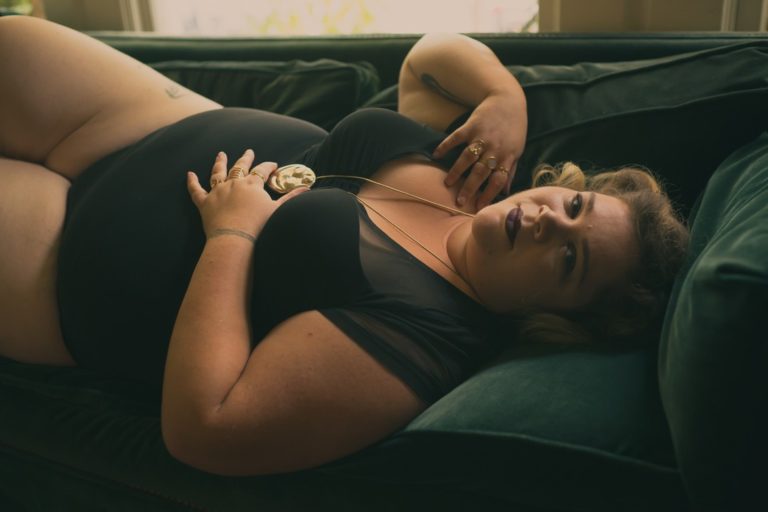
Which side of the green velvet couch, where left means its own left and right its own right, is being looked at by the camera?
front
